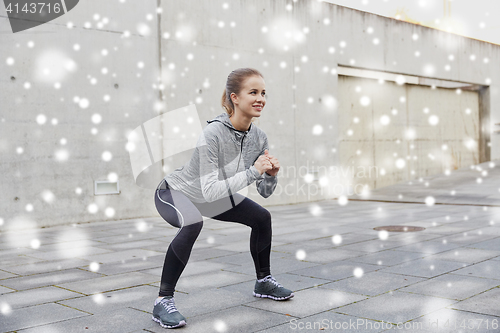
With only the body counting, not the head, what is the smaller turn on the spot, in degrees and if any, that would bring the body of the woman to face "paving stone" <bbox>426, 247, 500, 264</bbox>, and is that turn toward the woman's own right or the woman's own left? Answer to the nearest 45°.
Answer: approximately 90° to the woman's own left

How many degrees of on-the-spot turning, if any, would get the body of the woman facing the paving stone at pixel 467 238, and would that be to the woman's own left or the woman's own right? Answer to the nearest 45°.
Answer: approximately 90° to the woman's own left

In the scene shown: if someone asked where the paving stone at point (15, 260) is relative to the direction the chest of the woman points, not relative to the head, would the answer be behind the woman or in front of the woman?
behind

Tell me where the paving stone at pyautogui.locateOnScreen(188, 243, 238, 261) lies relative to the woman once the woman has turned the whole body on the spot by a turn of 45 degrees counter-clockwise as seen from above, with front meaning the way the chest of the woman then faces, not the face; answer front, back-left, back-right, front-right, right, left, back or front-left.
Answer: left

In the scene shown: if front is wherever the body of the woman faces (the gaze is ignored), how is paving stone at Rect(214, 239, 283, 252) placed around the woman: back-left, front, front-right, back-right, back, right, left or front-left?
back-left

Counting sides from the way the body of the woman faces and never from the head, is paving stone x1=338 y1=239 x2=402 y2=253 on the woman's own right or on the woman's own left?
on the woman's own left

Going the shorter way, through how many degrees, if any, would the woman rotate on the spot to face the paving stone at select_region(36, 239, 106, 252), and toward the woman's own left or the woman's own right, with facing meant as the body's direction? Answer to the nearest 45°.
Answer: approximately 180°

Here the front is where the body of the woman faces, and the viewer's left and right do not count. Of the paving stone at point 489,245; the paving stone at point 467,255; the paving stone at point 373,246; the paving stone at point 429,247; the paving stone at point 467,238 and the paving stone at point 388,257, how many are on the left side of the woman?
6

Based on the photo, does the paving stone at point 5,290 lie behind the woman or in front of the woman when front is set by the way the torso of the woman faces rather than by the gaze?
behind

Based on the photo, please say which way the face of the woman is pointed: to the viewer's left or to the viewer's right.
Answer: to the viewer's right

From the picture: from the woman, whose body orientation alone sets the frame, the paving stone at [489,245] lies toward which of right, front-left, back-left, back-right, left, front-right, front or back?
left

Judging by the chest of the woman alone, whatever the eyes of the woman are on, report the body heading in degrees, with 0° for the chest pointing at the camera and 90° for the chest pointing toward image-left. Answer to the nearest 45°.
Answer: approximately 315°

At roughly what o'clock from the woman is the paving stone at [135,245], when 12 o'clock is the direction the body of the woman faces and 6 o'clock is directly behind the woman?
The paving stone is roughly at 7 o'clock from the woman.
